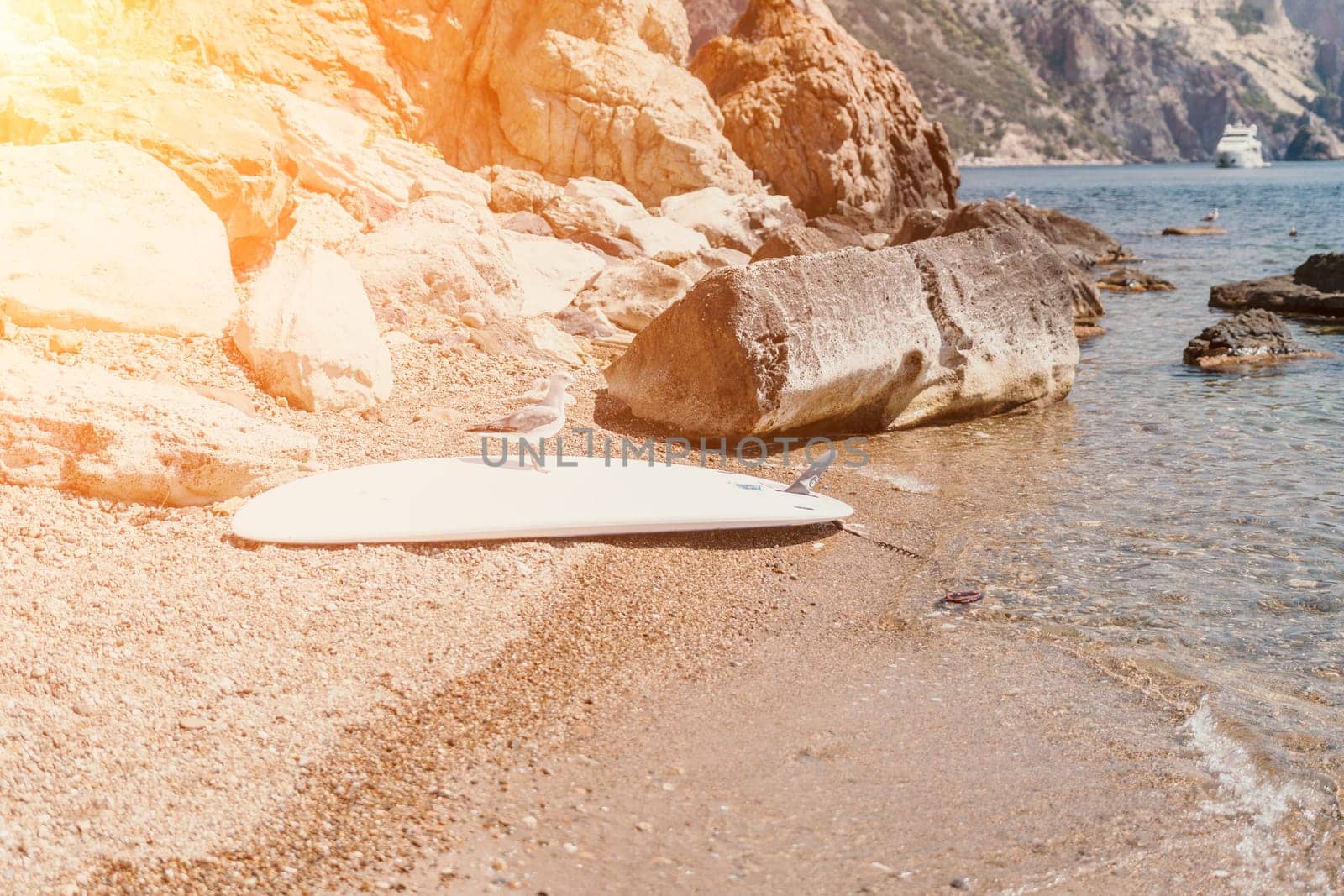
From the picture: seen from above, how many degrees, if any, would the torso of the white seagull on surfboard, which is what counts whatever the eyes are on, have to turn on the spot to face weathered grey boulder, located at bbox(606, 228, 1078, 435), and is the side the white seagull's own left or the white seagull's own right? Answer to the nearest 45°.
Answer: approximately 45° to the white seagull's own left

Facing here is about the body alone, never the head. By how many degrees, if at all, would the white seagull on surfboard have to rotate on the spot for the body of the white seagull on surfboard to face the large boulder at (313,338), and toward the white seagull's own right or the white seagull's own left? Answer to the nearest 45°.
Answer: approximately 135° to the white seagull's own left

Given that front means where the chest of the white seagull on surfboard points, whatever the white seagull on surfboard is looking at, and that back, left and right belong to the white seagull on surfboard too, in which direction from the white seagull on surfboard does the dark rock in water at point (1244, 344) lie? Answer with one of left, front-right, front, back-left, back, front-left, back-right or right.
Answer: front-left

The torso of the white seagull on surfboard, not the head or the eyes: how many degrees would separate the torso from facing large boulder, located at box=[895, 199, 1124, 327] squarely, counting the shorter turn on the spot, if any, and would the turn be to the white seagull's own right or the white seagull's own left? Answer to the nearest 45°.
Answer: approximately 45° to the white seagull's own left

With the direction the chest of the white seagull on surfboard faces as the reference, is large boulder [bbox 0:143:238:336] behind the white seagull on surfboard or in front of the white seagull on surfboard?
behind

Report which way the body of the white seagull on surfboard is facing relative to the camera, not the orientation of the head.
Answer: to the viewer's right

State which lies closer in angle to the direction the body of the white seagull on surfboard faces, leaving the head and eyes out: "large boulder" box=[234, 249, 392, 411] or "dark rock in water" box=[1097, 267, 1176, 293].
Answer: the dark rock in water

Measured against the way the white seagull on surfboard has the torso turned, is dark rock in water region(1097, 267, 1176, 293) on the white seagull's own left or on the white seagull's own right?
on the white seagull's own left
